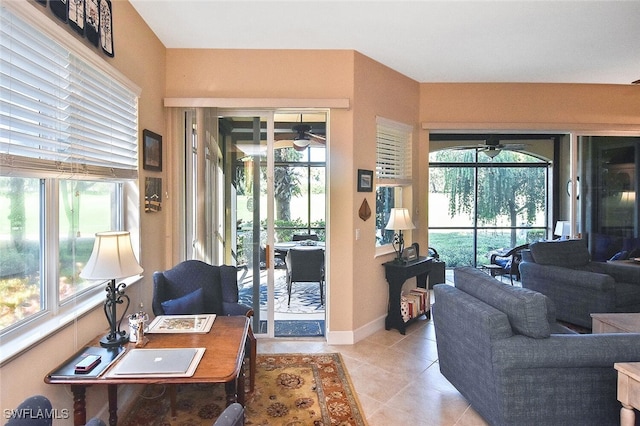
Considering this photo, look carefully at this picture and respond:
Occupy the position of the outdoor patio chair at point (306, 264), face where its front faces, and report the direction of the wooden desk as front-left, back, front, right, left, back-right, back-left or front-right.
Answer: back

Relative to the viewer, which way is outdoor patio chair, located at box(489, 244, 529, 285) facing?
to the viewer's left

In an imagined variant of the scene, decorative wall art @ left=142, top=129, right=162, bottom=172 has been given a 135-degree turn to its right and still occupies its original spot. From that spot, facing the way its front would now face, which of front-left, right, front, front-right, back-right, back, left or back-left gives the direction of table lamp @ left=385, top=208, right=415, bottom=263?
back

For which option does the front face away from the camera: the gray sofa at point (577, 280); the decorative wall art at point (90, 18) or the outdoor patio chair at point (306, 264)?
the outdoor patio chair

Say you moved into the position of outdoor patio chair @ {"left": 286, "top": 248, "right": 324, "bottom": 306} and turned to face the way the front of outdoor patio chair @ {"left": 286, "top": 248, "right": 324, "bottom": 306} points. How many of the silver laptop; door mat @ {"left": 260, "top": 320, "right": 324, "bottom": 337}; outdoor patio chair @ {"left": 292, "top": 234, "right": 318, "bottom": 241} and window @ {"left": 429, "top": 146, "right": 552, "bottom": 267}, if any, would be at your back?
2

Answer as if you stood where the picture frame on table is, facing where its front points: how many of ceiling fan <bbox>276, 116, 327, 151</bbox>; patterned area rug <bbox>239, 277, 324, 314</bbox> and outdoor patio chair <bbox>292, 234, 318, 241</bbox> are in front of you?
0

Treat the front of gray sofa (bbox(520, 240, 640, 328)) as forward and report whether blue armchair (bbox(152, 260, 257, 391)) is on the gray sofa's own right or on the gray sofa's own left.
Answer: on the gray sofa's own right

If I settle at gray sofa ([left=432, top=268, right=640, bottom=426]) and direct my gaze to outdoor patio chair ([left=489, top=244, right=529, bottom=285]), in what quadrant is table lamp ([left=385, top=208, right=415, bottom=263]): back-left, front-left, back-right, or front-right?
front-left

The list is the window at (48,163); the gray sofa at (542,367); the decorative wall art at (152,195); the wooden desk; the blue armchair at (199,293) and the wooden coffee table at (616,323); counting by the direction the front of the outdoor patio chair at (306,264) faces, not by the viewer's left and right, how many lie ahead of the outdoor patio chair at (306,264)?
0

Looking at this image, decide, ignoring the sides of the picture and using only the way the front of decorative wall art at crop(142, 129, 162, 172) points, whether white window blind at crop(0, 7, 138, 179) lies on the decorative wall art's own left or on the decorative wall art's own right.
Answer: on the decorative wall art's own right

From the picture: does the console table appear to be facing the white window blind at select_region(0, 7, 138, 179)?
no

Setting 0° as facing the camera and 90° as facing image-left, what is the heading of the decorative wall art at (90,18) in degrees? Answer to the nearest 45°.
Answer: approximately 315°

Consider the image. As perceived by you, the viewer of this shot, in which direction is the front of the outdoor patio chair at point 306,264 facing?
facing away from the viewer

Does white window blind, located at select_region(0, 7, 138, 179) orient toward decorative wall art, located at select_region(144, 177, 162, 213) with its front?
no

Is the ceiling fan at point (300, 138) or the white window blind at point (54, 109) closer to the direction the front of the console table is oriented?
the white window blind

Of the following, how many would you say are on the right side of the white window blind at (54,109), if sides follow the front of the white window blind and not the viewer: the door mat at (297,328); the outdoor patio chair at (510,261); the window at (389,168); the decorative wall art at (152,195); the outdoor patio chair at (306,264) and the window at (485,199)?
0

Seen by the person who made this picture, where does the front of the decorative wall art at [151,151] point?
facing the viewer and to the right of the viewer
